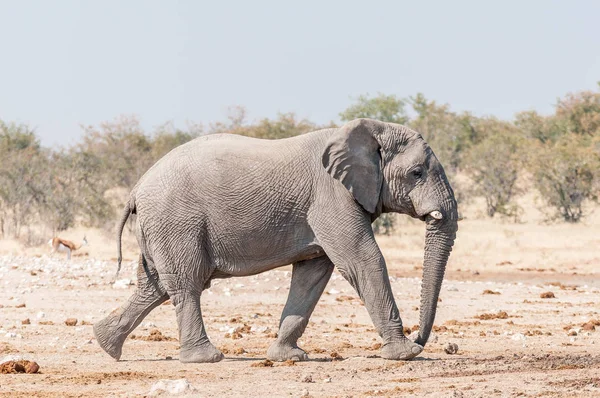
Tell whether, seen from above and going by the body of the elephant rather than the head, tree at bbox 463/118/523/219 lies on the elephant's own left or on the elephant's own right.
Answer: on the elephant's own left

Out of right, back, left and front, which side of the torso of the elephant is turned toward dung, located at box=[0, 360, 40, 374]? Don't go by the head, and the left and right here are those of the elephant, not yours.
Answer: back

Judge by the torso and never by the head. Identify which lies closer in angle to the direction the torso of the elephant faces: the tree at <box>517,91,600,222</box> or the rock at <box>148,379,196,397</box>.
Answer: the tree

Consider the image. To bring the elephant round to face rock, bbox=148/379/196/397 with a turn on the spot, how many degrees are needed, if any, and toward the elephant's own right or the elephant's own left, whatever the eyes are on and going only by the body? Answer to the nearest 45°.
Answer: approximately 135° to the elephant's own right

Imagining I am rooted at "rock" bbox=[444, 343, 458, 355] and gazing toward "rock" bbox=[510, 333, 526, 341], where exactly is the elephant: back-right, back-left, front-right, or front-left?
back-left

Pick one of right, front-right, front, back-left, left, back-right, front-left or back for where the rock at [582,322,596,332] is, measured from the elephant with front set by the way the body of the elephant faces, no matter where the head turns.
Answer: front-left

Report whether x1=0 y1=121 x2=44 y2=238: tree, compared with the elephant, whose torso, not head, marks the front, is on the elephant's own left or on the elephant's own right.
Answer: on the elephant's own left

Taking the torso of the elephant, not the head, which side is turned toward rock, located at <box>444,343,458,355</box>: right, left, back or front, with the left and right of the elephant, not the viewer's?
front

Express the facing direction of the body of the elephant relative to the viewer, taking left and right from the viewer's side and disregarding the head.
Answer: facing to the right of the viewer

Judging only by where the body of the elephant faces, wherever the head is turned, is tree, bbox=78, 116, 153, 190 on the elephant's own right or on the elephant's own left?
on the elephant's own left
